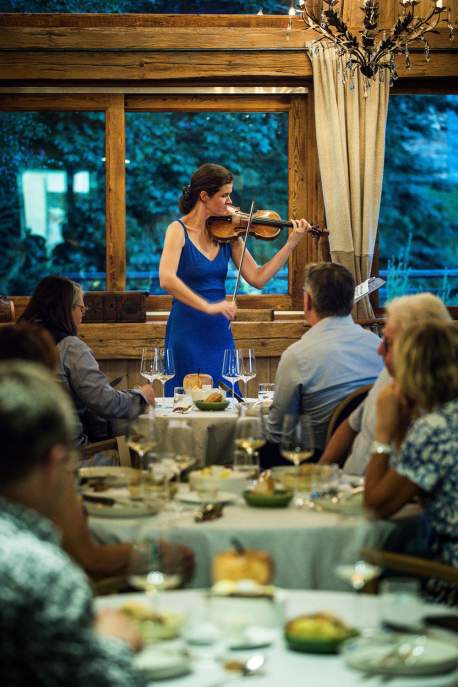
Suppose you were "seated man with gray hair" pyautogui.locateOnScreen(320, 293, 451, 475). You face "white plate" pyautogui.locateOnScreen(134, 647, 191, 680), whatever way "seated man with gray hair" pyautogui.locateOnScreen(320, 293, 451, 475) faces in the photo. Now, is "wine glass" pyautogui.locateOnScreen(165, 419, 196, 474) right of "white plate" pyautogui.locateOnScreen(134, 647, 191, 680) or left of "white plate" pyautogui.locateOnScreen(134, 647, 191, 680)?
right

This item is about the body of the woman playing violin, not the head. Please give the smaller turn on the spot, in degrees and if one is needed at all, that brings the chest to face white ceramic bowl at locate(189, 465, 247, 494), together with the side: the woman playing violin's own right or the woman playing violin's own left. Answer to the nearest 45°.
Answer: approximately 45° to the woman playing violin's own right

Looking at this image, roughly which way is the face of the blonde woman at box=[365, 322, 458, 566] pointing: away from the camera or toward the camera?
away from the camera

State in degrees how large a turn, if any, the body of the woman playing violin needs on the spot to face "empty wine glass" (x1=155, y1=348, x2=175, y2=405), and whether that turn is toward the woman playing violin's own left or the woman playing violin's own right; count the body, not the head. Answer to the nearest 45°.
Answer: approximately 45° to the woman playing violin's own right

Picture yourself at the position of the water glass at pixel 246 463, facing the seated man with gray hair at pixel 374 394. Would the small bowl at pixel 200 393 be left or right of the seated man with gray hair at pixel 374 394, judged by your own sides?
left

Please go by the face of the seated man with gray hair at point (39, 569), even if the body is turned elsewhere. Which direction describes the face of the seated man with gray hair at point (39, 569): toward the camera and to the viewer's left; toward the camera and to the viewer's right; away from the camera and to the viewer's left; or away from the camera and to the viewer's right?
away from the camera and to the viewer's right

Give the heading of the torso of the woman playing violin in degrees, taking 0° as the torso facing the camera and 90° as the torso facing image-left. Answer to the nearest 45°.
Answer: approximately 315°

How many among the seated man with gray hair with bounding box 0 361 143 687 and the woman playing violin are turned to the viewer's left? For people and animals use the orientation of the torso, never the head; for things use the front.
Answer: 0

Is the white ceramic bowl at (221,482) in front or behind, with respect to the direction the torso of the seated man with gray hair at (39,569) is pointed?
in front

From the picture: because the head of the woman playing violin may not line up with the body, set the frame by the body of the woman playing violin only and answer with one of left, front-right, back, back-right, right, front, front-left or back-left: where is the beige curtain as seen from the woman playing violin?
left

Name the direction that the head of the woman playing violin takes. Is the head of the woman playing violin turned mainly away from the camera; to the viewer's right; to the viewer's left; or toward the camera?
to the viewer's right

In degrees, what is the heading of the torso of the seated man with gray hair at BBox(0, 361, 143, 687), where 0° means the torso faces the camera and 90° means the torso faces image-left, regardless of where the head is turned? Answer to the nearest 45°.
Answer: approximately 225°
